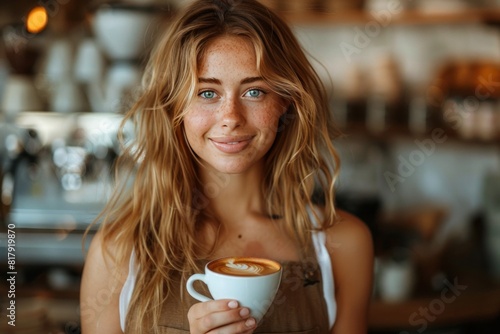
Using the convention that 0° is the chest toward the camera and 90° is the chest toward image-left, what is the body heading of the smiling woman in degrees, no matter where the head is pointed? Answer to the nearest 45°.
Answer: approximately 0°

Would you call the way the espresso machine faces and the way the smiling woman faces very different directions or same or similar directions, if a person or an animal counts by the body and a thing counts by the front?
same or similar directions

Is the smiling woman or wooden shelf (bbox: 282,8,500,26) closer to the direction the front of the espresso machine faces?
the smiling woman

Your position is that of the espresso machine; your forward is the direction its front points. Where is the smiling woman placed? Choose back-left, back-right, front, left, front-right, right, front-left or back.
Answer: front

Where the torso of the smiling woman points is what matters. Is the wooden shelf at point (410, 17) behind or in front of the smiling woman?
behind

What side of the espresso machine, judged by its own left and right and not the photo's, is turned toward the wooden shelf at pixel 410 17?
left

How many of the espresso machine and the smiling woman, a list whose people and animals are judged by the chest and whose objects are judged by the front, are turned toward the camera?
2

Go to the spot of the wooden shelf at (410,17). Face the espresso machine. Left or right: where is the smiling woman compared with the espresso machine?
left

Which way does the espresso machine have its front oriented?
toward the camera
